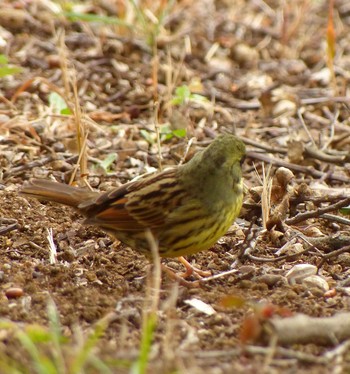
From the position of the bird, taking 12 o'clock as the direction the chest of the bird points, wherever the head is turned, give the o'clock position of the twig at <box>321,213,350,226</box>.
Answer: The twig is roughly at 11 o'clock from the bird.

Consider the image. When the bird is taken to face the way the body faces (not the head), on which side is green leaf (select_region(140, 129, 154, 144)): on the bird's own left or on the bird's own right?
on the bird's own left

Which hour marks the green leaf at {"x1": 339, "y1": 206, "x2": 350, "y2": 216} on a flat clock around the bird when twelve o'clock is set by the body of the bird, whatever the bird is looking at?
The green leaf is roughly at 11 o'clock from the bird.

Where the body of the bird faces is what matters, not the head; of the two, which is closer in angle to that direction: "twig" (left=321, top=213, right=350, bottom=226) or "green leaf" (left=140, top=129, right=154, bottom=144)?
the twig

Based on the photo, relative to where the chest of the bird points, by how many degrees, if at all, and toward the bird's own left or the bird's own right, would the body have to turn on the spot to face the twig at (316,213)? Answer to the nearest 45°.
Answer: approximately 45° to the bird's own left

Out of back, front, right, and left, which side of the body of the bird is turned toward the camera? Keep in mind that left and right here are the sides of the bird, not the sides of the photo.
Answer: right
